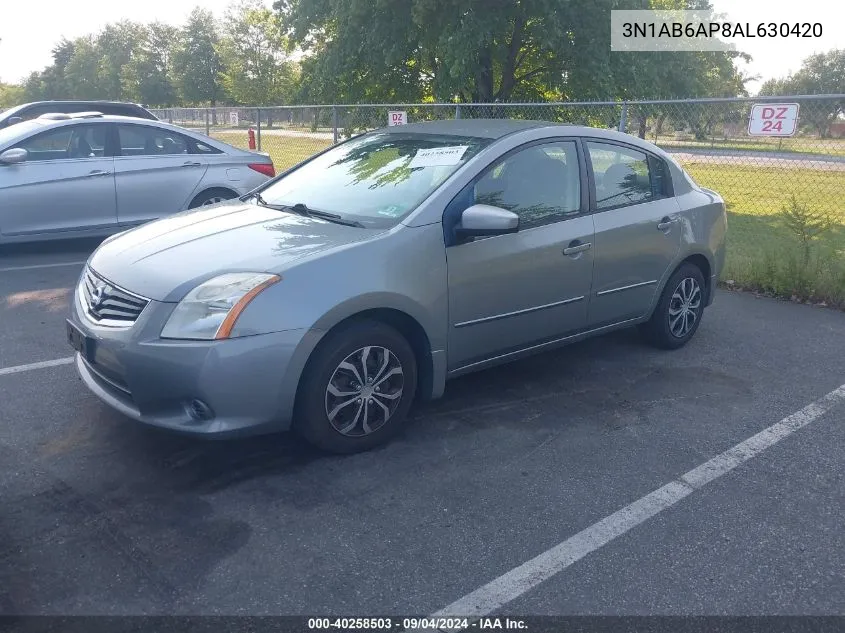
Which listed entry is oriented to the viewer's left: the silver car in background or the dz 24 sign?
the silver car in background

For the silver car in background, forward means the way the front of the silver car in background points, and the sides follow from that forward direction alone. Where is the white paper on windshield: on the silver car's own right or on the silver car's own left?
on the silver car's own left

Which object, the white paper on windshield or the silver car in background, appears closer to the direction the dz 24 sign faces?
the white paper on windshield

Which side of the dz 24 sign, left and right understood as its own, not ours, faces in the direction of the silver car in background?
right

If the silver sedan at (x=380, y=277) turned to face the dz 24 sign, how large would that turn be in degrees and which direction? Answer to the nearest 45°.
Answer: approximately 180°

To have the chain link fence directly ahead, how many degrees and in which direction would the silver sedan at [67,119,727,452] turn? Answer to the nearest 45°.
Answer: approximately 180°

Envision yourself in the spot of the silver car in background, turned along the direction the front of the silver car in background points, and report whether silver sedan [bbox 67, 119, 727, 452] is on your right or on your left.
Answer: on your left

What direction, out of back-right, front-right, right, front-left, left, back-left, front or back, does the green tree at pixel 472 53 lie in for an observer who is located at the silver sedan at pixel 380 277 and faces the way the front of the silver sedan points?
back-right

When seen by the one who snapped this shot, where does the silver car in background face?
facing to the left of the viewer

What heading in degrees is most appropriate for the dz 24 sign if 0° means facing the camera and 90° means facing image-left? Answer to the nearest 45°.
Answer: approximately 0°

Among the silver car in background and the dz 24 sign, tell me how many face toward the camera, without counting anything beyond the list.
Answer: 1
